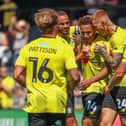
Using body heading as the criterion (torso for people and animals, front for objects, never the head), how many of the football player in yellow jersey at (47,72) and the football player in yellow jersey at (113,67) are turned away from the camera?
1

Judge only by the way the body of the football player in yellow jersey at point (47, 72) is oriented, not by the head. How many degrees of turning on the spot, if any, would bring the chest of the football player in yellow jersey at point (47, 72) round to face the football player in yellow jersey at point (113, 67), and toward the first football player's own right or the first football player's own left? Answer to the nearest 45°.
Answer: approximately 45° to the first football player's own right

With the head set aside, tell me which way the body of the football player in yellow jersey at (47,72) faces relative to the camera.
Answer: away from the camera

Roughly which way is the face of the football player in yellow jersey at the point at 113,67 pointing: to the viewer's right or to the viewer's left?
to the viewer's left

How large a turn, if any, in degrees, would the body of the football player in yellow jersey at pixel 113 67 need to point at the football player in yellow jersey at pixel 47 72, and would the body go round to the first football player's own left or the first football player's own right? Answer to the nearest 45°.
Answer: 0° — they already face them

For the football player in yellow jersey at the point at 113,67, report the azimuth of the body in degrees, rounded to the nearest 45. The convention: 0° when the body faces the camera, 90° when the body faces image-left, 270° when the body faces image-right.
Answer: approximately 45°
